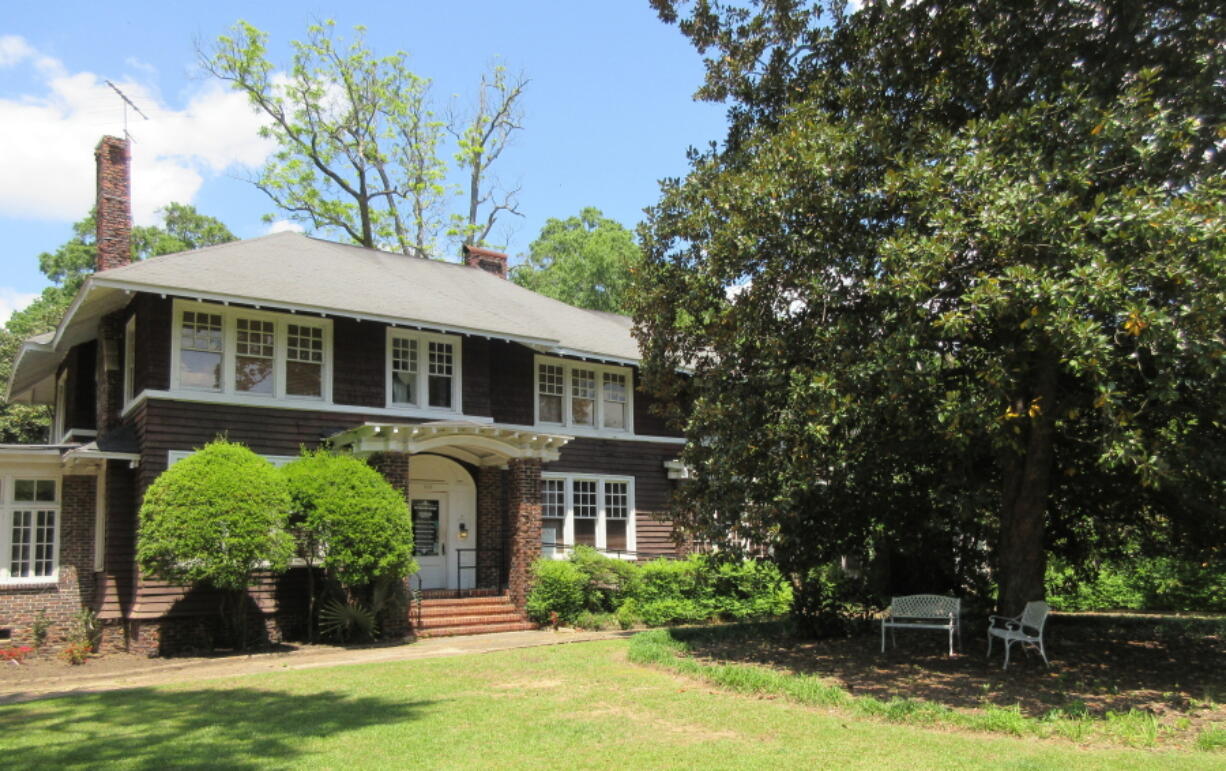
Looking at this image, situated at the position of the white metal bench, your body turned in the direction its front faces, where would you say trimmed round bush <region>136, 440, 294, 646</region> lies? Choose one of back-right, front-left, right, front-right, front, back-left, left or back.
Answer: right

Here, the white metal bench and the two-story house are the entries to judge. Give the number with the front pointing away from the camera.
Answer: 0

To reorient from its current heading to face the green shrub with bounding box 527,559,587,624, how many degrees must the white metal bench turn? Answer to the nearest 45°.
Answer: approximately 135° to its right

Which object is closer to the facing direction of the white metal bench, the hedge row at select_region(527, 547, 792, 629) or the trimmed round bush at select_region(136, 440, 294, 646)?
the trimmed round bush

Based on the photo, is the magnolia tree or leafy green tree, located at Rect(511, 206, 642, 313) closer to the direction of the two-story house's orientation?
the magnolia tree

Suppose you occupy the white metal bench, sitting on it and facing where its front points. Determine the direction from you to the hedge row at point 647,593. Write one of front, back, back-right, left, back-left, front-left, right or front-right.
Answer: back-right

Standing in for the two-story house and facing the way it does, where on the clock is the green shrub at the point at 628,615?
The green shrub is roughly at 11 o'clock from the two-story house.

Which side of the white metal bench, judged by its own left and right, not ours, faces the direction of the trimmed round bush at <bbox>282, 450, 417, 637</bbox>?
right

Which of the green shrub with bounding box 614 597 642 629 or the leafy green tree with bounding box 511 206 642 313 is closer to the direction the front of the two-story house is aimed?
the green shrub

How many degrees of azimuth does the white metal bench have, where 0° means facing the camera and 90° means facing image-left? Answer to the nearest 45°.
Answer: approximately 0°
